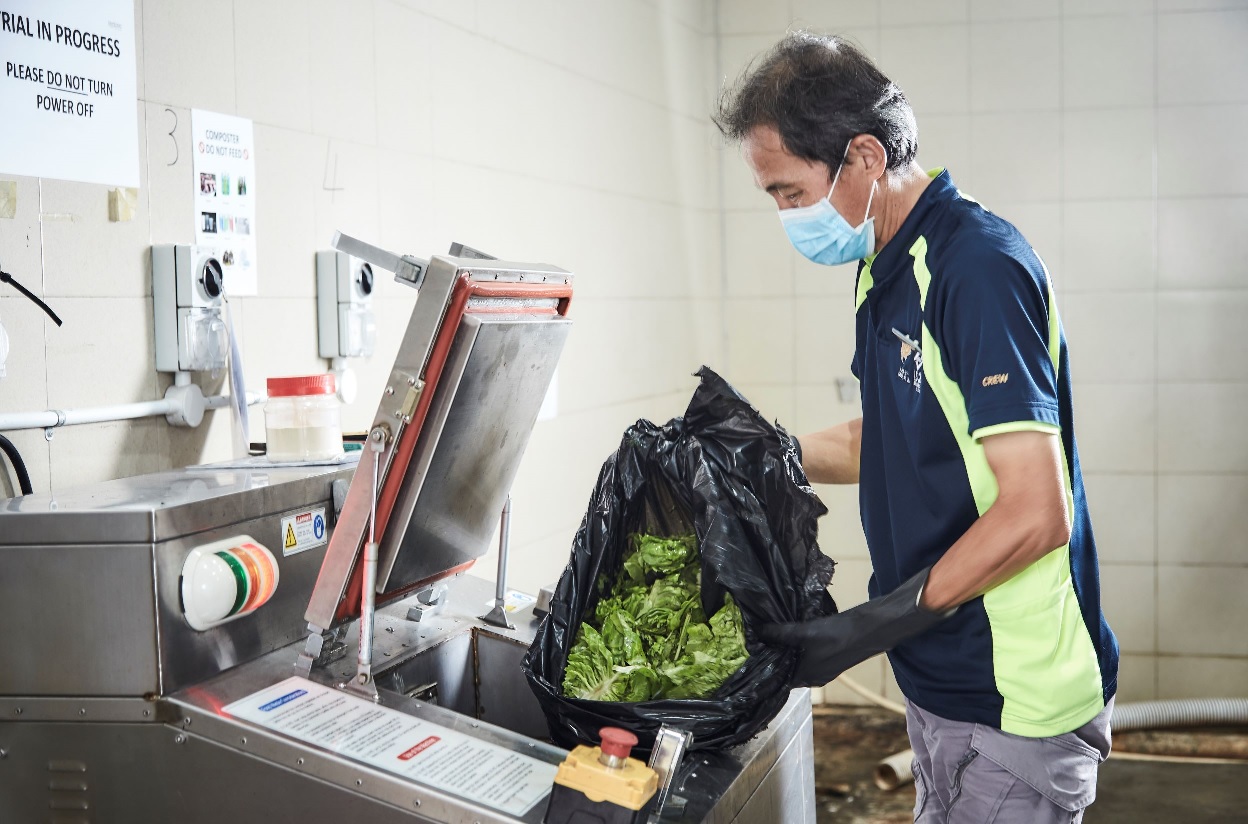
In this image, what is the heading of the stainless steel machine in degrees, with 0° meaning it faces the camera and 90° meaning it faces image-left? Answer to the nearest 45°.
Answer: approximately 315°

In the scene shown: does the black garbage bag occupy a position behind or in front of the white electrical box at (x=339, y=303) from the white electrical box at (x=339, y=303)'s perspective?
in front

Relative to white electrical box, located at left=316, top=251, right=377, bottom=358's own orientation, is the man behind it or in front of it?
in front

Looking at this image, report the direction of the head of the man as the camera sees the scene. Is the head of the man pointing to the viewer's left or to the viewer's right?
to the viewer's left

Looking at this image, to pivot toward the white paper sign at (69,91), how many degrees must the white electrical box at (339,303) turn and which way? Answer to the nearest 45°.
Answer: approximately 90° to its right

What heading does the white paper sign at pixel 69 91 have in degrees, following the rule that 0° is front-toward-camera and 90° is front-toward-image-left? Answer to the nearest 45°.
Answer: approximately 315°
